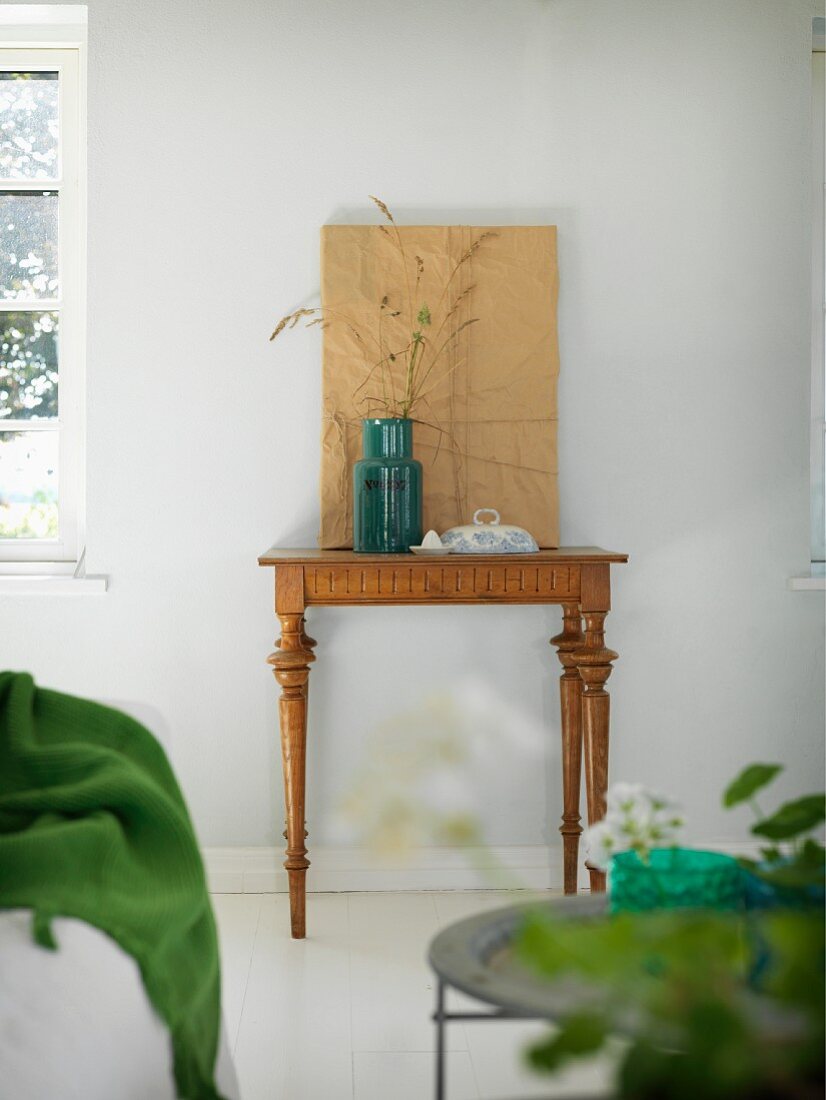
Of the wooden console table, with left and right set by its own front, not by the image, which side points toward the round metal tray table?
front

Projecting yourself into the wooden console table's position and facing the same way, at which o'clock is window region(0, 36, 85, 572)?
The window is roughly at 4 o'clock from the wooden console table.

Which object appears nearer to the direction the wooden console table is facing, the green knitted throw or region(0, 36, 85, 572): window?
the green knitted throw

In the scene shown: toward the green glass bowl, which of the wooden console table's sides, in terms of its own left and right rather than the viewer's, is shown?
front

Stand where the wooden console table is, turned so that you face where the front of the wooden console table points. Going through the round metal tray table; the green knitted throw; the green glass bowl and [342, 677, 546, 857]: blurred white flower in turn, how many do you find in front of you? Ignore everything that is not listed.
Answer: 4

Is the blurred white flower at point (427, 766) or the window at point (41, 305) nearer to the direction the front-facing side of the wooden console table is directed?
the blurred white flower

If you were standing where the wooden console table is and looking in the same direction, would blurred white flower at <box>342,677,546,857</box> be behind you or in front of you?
in front

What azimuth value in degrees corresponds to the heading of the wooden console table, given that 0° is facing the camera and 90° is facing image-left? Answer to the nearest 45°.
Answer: approximately 0°
